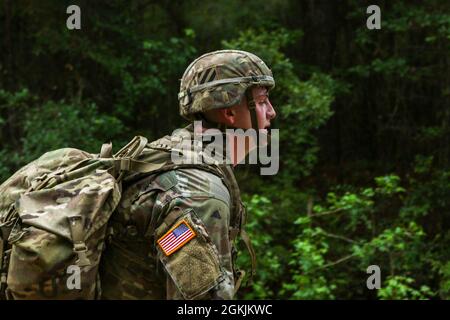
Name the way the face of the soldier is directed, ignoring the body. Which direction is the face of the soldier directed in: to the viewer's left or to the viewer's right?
to the viewer's right

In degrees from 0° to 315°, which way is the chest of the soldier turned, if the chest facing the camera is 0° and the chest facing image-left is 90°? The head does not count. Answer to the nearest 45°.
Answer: approximately 270°
